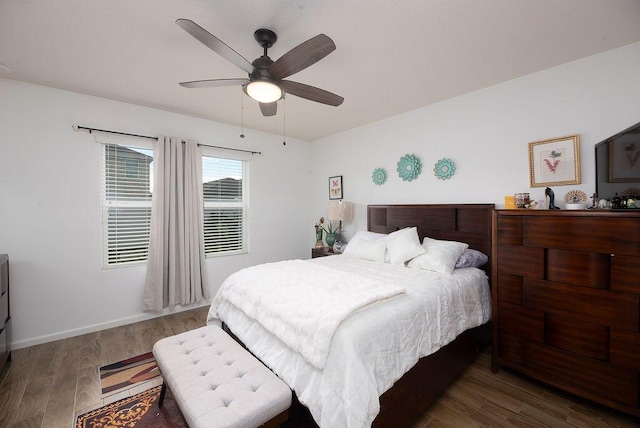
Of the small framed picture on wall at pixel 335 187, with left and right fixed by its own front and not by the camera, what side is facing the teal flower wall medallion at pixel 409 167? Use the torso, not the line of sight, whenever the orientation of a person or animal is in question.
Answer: left

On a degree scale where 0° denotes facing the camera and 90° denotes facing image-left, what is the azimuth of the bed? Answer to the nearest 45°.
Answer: approximately 45°

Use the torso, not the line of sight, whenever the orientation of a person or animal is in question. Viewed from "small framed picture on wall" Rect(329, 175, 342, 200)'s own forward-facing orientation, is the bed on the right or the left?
on its left

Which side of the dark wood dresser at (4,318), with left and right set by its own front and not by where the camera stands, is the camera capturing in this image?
right

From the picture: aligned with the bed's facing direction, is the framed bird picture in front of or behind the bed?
behind
